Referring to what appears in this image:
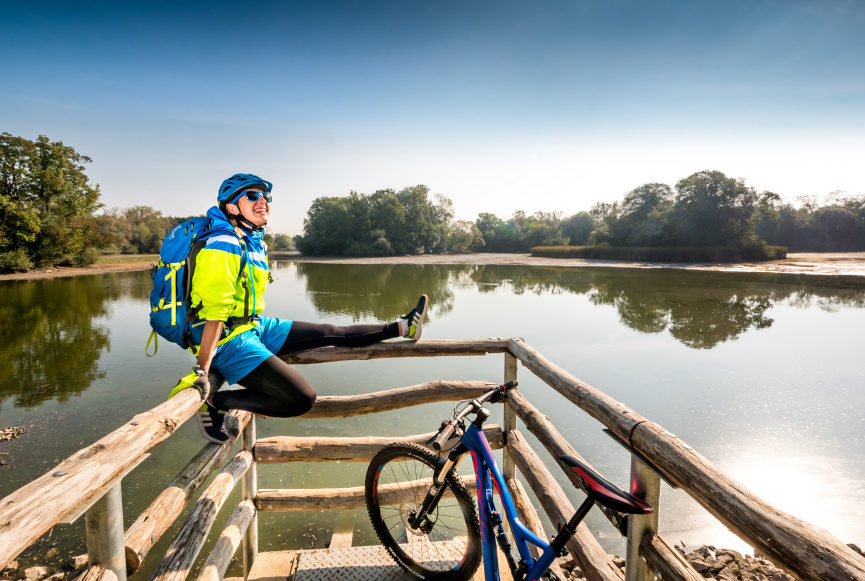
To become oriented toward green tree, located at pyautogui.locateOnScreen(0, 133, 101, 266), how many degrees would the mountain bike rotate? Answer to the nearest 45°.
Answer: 0° — it already faces it

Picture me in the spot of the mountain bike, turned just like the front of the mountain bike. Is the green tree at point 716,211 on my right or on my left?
on my right

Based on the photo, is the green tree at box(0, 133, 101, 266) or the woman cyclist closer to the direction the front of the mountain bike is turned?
the green tree

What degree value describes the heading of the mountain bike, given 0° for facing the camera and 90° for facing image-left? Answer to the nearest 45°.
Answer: approximately 135°

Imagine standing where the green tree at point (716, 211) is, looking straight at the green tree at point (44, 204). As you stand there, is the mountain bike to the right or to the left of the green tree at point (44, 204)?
left
